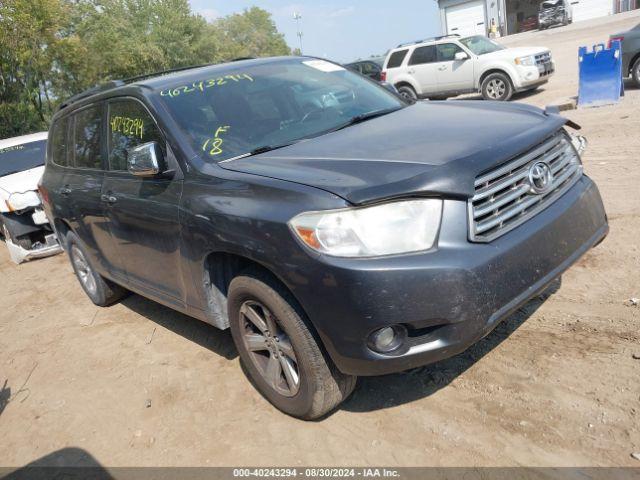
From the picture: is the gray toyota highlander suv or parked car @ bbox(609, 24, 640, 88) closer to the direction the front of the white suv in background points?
the parked car

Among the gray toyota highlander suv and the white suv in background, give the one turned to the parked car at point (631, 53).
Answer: the white suv in background

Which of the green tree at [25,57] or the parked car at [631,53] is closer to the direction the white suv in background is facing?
the parked car

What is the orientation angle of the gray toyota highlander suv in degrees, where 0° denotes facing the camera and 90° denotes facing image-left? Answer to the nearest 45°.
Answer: approximately 315°

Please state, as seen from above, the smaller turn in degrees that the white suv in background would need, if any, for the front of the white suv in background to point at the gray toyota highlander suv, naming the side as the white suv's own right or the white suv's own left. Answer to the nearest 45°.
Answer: approximately 45° to the white suv's own right

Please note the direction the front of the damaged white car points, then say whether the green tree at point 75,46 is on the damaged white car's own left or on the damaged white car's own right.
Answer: on the damaged white car's own left

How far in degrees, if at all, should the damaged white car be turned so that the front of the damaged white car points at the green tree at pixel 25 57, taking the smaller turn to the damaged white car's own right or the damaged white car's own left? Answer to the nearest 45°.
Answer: approximately 135° to the damaged white car's own left

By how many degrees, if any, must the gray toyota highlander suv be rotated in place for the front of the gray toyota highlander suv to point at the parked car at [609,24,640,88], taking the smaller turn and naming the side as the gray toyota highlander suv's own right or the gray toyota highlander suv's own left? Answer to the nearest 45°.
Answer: approximately 90° to the gray toyota highlander suv's own left
